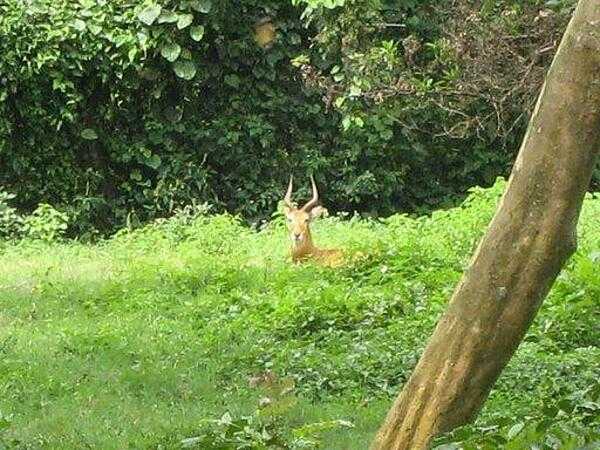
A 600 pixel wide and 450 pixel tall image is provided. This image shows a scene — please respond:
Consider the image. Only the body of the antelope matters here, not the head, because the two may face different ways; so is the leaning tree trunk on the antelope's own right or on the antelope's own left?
on the antelope's own left

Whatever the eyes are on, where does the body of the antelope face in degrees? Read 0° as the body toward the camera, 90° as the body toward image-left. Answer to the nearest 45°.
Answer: approximately 45°
